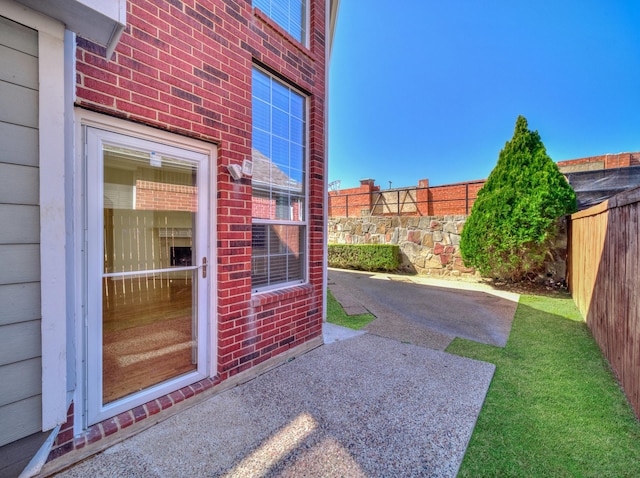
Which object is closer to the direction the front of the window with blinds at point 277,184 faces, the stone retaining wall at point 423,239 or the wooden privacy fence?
the wooden privacy fence

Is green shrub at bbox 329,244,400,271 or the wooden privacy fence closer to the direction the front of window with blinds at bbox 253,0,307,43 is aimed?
the wooden privacy fence

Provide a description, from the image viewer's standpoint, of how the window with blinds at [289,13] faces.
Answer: facing the viewer and to the right of the viewer

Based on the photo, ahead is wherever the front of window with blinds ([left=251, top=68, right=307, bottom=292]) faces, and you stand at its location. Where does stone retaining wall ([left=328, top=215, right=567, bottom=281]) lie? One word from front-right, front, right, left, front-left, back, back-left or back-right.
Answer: left

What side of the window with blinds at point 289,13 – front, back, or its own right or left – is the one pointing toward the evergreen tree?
left

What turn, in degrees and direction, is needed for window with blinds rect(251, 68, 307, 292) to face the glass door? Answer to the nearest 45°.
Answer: approximately 90° to its right

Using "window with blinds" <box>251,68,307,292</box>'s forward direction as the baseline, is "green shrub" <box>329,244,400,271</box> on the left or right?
on its left

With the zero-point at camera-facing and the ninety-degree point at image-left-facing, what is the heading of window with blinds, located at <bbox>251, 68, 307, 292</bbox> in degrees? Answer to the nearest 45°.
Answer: approximately 315°

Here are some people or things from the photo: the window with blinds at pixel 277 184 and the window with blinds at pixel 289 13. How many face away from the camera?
0
